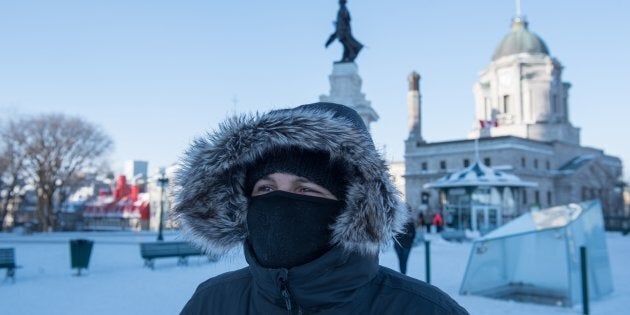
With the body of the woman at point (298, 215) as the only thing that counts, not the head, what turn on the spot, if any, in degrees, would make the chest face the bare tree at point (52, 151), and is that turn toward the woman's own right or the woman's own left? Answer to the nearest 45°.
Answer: approximately 90° to the woman's own right

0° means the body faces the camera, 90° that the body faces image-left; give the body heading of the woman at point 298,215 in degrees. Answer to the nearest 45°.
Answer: approximately 45°

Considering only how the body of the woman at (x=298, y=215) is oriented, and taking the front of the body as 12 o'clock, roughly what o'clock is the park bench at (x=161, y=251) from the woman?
The park bench is roughly at 4 o'clock from the woman.

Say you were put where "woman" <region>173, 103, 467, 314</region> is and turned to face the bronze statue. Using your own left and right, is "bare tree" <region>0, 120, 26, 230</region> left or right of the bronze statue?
left

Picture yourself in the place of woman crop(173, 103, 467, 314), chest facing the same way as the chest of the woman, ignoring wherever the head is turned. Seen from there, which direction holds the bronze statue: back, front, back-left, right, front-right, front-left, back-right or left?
back-right

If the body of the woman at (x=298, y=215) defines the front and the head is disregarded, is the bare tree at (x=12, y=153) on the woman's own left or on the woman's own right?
on the woman's own right

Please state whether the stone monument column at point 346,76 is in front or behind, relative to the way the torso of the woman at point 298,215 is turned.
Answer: behind
